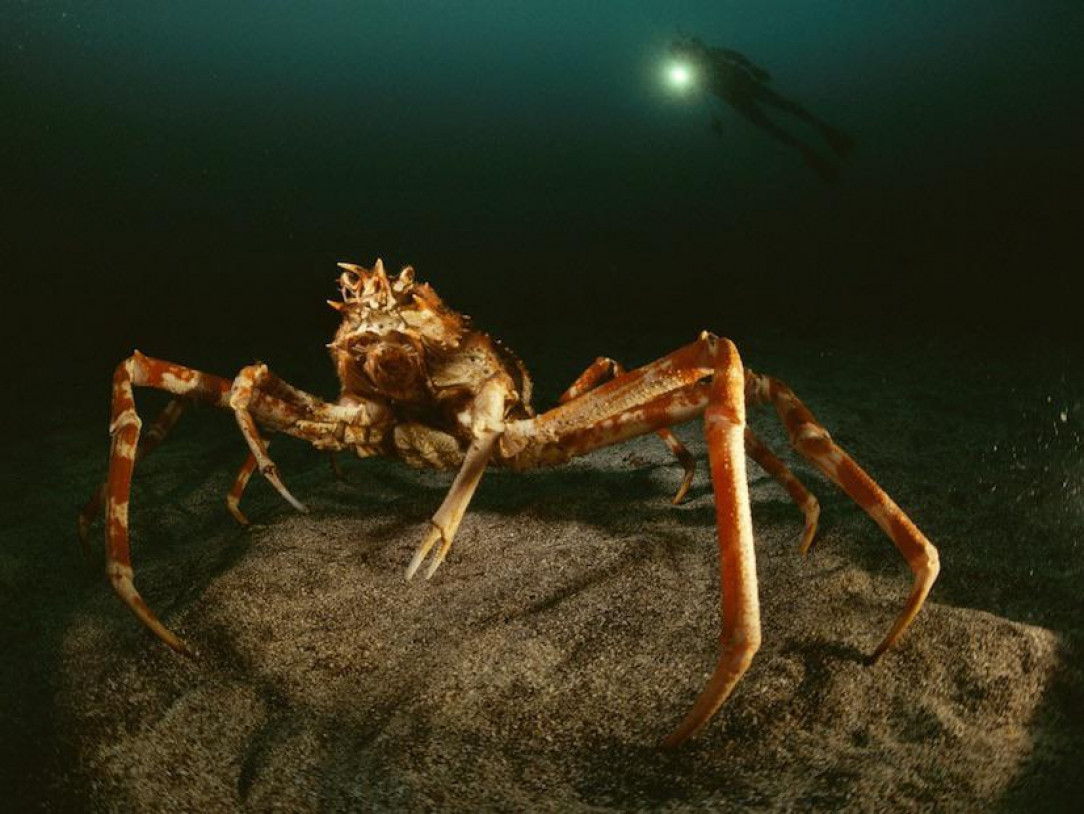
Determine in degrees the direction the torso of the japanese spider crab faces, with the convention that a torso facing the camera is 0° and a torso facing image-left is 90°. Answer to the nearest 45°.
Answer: approximately 45°
